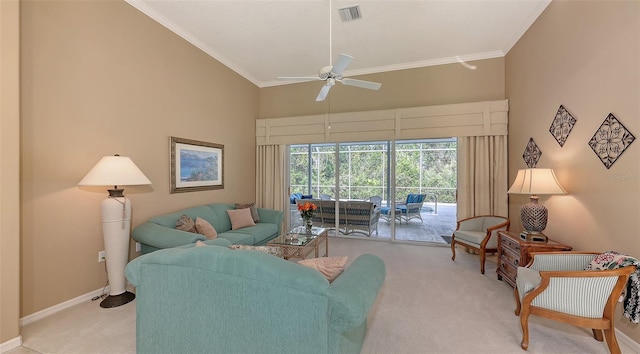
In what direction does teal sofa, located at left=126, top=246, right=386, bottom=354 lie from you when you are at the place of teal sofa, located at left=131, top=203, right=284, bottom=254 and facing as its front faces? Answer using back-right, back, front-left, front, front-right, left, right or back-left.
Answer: front-right

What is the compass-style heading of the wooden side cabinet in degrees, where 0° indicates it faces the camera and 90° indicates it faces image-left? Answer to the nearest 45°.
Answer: approximately 45°

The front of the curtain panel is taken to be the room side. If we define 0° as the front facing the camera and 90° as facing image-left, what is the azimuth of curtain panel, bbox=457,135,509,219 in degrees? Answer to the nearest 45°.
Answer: approximately 0°

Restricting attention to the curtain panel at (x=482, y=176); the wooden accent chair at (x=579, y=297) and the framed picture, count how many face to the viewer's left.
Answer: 1

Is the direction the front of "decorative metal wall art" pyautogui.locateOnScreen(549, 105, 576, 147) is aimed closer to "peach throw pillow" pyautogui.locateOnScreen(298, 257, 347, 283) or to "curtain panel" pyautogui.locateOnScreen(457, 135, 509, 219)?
the peach throw pillow

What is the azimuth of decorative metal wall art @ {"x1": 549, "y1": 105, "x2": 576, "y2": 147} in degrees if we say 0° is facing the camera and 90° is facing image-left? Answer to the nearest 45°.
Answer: approximately 45°

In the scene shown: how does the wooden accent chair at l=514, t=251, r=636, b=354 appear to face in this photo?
to the viewer's left

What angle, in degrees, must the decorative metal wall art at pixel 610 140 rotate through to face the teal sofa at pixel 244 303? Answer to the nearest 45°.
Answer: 0° — it already faces it

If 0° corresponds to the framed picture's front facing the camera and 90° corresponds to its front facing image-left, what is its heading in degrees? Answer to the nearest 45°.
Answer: approximately 315°

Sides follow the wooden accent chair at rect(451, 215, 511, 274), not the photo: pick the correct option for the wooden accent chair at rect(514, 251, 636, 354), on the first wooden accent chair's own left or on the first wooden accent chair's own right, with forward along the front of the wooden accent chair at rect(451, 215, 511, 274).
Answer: on the first wooden accent chair's own left

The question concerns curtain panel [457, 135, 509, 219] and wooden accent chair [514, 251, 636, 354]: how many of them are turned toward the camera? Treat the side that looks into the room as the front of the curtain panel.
1
